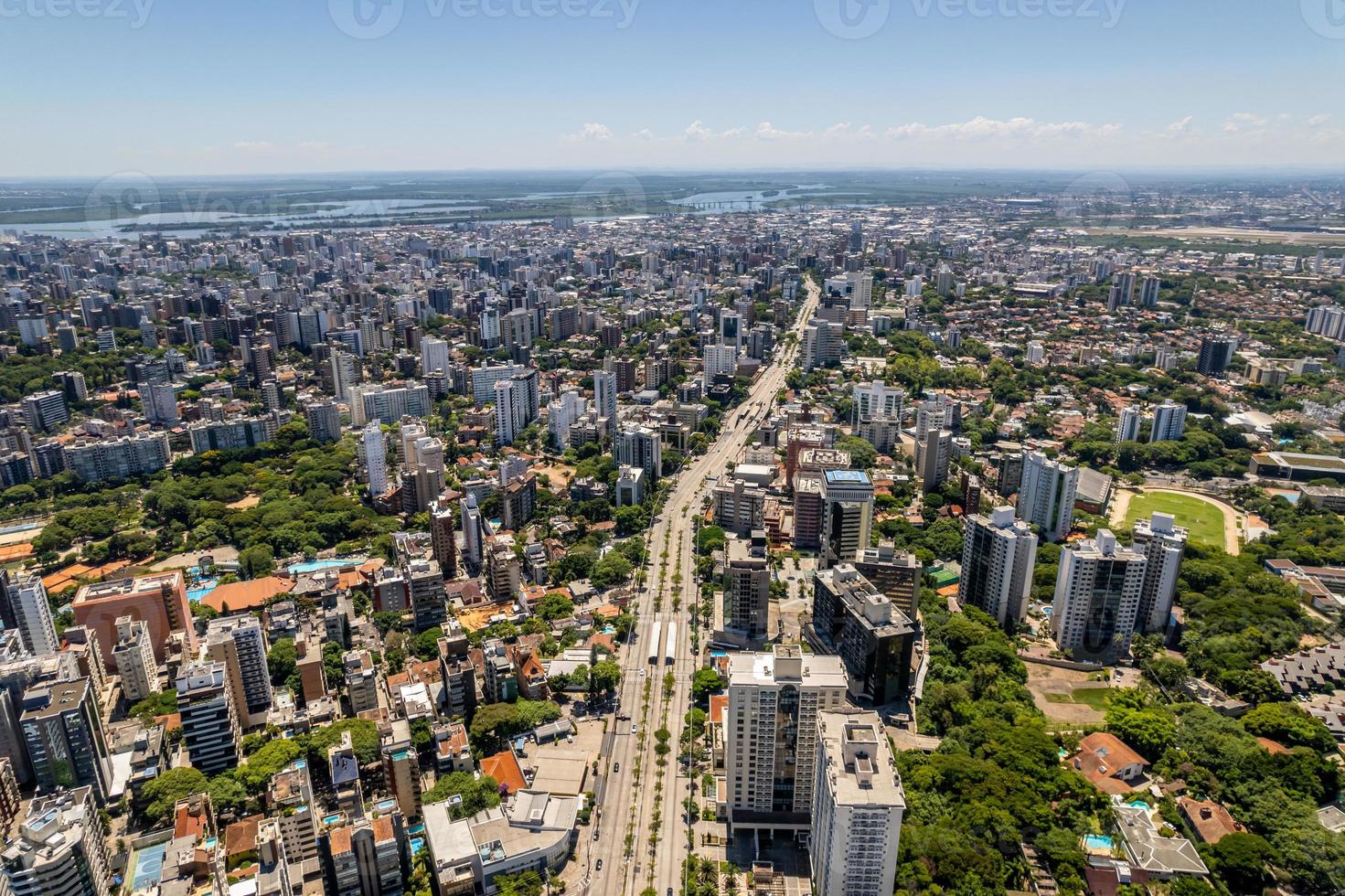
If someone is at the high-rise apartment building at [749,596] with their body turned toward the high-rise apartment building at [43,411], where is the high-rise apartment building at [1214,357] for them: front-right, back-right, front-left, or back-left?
back-right

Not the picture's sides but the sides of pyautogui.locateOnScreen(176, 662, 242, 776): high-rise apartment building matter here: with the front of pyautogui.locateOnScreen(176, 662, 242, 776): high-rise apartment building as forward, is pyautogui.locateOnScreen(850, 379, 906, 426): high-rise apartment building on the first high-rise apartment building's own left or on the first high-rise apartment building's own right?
on the first high-rise apartment building's own left

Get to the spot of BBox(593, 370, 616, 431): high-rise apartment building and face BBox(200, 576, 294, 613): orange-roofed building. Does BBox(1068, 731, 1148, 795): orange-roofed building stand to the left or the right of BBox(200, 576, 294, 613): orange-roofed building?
left

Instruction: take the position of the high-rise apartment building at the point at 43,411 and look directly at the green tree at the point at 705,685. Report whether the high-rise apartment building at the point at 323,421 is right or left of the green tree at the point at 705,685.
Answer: left

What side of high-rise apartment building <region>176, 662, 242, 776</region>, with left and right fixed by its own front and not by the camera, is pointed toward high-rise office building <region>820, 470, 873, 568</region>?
left

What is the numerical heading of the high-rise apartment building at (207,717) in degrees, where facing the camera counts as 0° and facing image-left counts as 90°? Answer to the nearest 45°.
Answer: approximately 0°

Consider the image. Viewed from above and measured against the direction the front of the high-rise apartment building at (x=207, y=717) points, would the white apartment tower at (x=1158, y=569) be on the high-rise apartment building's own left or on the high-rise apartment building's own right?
on the high-rise apartment building's own left

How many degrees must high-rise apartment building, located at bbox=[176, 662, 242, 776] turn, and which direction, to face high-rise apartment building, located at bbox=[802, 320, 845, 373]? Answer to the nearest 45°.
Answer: approximately 135° to its left

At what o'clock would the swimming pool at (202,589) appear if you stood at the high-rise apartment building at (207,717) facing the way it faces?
The swimming pool is roughly at 6 o'clock from the high-rise apartment building.

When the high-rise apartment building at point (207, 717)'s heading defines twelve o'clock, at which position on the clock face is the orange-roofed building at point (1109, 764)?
The orange-roofed building is roughly at 10 o'clock from the high-rise apartment building.

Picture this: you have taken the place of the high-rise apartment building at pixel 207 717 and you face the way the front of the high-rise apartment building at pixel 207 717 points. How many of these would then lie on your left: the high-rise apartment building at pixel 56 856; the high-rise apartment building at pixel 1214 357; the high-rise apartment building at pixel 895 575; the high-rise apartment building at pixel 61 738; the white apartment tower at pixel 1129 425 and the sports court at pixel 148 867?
3

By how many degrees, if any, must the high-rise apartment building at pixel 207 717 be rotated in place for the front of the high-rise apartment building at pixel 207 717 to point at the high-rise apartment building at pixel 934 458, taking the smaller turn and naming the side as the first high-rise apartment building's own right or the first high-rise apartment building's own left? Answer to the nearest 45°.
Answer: approximately 90° to the first high-rise apartment building's own left
